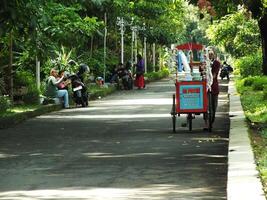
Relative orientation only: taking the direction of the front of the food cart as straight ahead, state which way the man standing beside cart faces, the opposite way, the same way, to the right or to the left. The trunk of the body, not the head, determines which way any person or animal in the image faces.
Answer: to the right

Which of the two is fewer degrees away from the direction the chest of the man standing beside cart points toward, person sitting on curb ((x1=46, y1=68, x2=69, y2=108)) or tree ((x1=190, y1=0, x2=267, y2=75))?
the person sitting on curb

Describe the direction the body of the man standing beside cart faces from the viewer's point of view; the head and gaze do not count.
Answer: to the viewer's left

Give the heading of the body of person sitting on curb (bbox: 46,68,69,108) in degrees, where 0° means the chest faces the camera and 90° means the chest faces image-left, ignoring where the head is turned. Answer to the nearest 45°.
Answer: approximately 270°

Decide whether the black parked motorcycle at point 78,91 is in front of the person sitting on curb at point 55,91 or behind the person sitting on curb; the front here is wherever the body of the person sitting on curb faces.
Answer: in front

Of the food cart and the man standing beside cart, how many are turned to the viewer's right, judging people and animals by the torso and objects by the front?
0

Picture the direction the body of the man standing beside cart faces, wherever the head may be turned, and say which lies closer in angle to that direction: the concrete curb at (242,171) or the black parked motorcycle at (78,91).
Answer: the black parked motorcycle

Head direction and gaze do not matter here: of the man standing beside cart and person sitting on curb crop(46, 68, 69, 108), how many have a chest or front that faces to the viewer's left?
1

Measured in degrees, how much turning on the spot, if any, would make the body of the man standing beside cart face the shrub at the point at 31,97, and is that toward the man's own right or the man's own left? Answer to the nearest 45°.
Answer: approximately 45° to the man's own right

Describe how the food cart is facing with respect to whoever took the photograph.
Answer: facing the viewer

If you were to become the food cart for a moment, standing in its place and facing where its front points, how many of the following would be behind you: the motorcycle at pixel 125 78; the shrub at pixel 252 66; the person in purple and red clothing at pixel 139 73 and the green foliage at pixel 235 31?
4

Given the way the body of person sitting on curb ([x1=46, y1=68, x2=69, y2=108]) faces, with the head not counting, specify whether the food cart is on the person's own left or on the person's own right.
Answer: on the person's own right
